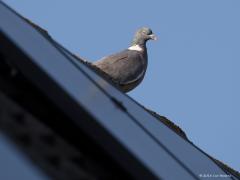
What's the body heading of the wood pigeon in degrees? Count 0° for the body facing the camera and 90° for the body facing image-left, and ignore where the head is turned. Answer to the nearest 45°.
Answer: approximately 270°
